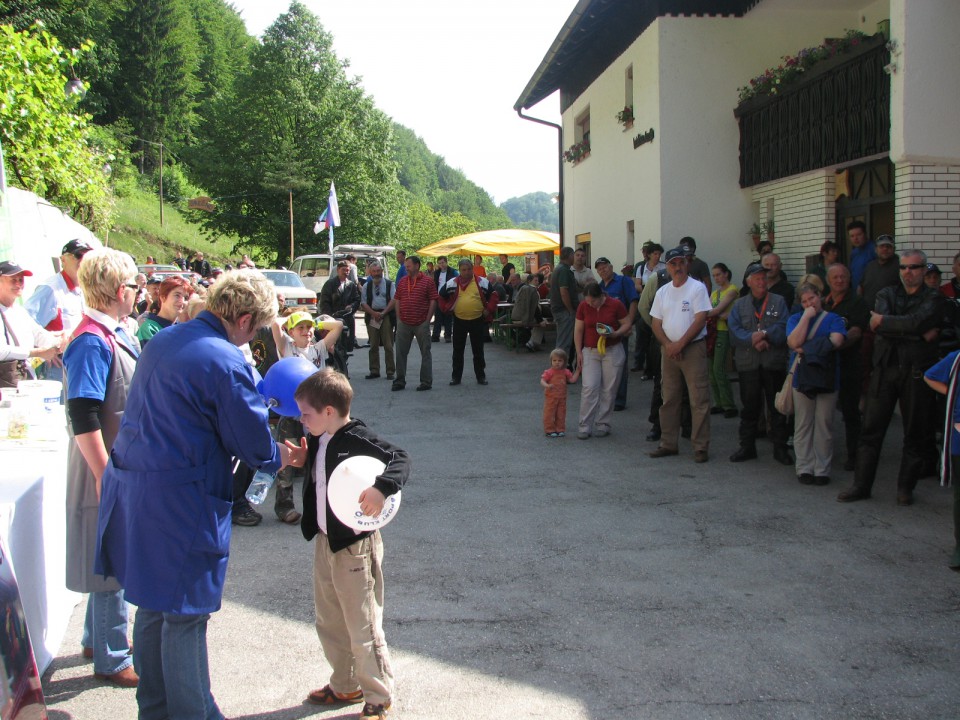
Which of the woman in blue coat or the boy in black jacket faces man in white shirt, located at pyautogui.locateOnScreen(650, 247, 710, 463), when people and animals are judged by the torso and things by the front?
the woman in blue coat

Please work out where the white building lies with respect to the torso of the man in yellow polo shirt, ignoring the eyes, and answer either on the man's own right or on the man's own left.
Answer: on the man's own left

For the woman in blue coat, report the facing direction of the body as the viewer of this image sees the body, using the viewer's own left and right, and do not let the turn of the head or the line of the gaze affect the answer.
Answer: facing away from the viewer and to the right of the viewer

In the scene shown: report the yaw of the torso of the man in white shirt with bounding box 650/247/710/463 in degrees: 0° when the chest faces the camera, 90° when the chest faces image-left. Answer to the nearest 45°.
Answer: approximately 45°

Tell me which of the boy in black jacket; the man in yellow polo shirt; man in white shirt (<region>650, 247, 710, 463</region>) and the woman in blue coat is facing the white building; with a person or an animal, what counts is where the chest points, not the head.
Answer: the woman in blue coat

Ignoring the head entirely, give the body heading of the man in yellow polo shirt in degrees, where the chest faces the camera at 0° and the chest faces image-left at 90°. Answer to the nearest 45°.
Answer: approximately 0°

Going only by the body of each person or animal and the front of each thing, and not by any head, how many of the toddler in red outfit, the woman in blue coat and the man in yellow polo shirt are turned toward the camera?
2

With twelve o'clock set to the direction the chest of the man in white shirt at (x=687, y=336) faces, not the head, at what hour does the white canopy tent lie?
The white canopy tent is roughly at 2 o'clock from the man in white shirt.

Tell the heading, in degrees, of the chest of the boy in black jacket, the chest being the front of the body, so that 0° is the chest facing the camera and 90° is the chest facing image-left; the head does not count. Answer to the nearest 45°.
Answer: approximately 45°

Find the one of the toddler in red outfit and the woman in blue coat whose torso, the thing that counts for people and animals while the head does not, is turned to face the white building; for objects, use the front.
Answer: the woman in blue coat

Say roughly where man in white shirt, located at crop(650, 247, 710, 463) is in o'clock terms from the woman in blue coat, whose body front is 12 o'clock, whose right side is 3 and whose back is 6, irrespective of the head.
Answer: The man in white shirt is roughly at 12 o'clock from the woman in blue coat.
